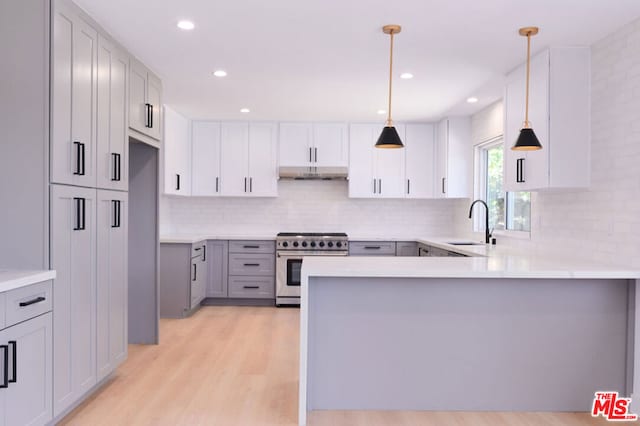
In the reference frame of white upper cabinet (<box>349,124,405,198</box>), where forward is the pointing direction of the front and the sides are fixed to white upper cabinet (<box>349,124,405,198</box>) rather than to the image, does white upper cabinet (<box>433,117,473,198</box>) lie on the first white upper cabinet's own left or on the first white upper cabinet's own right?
on the first white upper cabinet's own left

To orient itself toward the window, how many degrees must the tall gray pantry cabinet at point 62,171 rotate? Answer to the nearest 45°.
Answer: approximately 45° to its left

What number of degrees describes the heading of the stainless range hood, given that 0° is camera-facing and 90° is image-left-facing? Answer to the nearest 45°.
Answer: approximately 0°

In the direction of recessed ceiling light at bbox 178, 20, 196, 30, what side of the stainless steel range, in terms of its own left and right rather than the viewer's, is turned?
front

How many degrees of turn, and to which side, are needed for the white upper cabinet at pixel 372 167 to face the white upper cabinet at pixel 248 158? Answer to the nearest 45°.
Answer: approximately 90° to its right

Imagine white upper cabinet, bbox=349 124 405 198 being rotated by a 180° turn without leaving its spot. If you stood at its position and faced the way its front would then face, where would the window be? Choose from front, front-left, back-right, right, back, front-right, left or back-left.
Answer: back-right

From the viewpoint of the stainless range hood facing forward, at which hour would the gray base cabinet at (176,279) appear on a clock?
The gray base cabinet is roughly at 2 o'clock from the stainless range hood.

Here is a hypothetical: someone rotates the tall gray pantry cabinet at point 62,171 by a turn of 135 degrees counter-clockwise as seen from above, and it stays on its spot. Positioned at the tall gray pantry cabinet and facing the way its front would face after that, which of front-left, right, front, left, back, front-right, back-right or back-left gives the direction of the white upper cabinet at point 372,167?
front-right

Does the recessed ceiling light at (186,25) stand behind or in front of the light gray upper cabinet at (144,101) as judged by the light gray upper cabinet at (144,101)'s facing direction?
in front

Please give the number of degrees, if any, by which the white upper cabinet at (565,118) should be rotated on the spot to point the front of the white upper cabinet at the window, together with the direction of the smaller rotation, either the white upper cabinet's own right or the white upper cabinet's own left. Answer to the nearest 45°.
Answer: approximately 135° to the white upper cabinet's own right

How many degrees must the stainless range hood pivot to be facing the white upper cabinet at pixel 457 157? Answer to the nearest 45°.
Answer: approximately 90° to its left

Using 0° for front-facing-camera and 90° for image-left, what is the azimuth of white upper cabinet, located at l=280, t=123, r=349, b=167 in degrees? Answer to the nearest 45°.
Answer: approximately 0°
